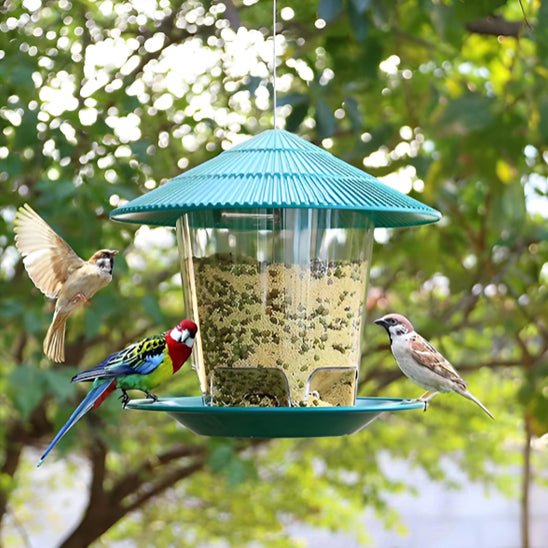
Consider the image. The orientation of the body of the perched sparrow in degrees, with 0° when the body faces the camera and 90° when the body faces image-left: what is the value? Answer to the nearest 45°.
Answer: approximately 90°

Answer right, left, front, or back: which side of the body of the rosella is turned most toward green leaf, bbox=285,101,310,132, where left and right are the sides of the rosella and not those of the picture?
left

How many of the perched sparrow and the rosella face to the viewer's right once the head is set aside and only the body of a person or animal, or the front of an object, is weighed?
1

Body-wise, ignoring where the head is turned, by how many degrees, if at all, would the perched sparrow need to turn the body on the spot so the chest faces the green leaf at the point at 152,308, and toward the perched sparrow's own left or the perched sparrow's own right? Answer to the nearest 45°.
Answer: approximately 45° to the perched sparrow's own right

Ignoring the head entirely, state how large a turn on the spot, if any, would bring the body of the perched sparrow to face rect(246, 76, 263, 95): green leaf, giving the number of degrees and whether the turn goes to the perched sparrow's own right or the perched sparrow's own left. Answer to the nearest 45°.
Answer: approximately 45° to the perched sparrow's own right

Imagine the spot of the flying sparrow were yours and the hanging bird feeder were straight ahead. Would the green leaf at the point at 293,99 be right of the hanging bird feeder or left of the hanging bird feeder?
left

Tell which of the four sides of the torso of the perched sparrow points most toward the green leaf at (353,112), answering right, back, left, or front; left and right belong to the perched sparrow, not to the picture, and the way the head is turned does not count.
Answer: right

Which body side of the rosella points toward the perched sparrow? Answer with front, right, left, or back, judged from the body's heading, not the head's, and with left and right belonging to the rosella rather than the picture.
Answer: front

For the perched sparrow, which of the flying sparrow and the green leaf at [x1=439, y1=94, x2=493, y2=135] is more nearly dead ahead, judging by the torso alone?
the flying sparrow

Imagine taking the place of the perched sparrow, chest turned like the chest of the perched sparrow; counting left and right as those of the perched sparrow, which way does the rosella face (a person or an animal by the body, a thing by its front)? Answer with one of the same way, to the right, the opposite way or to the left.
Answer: the opposite way

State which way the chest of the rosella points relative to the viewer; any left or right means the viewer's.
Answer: facing to the right of the viewer

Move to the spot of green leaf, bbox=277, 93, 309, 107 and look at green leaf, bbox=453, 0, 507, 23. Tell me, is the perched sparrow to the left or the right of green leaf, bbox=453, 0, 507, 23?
right
